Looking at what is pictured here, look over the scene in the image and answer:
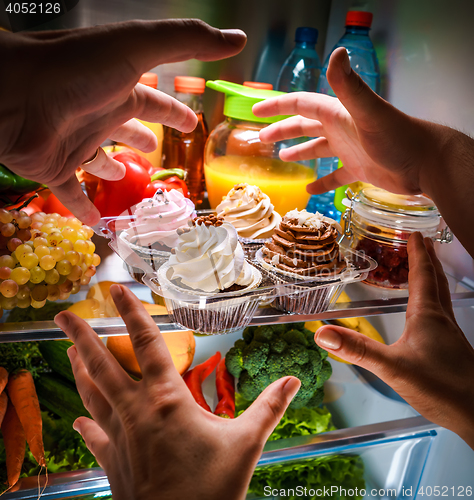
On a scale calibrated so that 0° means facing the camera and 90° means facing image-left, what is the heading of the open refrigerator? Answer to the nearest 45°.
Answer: approximately 0°

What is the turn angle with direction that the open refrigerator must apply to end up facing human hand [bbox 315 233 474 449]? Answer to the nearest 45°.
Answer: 0° — it already faces them

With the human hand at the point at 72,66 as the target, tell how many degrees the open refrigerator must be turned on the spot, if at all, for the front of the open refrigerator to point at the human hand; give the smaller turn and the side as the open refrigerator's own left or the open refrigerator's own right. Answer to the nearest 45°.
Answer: approximately 45° to the open refrigerator's own right
